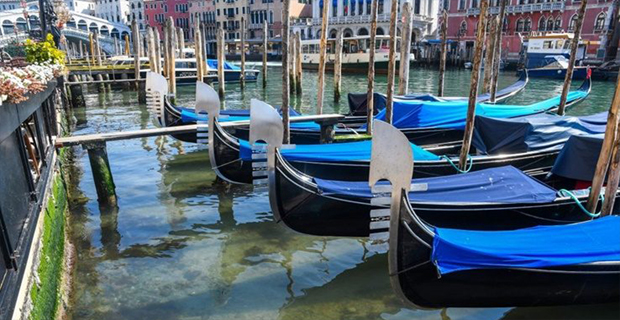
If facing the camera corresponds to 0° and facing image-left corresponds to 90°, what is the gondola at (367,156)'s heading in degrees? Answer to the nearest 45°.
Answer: approximately 90°

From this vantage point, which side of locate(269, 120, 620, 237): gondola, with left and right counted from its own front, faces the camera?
left

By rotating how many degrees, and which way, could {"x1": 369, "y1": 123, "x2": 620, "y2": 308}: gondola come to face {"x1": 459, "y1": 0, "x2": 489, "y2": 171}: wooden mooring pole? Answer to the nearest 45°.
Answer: approximately 90° to its right

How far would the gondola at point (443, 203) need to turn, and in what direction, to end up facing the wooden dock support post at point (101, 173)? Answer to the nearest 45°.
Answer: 0° — it already faces it

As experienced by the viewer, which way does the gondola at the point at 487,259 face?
facing to the left of the viewer

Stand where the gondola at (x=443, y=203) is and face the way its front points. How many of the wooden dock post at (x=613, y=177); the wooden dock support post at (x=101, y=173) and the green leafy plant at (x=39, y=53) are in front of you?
2

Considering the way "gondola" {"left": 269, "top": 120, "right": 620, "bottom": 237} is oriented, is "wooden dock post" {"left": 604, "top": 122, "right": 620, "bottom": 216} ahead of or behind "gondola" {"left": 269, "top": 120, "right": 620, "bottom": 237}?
behind

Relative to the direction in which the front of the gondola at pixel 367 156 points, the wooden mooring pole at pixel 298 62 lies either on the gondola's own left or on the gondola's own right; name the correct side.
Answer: on the gondola's own right

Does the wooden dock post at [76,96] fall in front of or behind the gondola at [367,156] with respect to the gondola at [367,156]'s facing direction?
in front

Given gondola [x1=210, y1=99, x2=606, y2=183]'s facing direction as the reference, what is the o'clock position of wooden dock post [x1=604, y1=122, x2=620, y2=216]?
The wooden dock post is roughly at 7 o'clock from the gondola.

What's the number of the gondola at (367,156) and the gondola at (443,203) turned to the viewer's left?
2

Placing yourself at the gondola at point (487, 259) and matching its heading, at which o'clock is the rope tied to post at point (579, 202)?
The rope tied to post is roughly at 4 o'clock from the gondola.

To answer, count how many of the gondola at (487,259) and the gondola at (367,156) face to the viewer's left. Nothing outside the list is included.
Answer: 2
